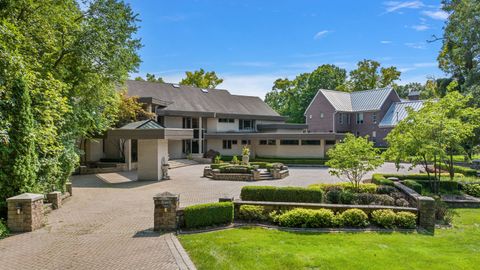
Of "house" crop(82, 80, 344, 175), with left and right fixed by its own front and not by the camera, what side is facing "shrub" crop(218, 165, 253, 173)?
front

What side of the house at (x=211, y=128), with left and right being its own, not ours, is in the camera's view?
front

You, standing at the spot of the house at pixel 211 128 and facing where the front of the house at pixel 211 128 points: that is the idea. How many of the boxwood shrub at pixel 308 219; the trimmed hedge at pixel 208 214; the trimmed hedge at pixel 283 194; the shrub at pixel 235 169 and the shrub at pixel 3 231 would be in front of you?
5

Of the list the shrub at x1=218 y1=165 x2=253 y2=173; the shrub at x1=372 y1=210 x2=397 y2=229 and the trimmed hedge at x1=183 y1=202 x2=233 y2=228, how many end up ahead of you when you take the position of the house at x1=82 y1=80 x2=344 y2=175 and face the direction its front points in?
3

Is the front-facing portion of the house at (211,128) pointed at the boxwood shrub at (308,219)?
yes

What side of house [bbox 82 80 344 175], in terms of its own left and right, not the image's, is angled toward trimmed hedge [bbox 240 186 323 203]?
front

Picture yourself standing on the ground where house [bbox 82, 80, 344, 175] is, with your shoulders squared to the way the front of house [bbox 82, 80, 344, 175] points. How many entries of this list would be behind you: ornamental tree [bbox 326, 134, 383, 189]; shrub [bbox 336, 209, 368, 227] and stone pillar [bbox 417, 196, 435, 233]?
0

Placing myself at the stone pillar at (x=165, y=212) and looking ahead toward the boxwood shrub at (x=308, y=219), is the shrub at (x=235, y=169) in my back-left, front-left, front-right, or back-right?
front-left

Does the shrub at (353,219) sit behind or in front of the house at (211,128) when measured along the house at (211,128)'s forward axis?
in front

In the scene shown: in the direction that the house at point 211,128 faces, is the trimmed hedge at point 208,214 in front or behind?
in front
